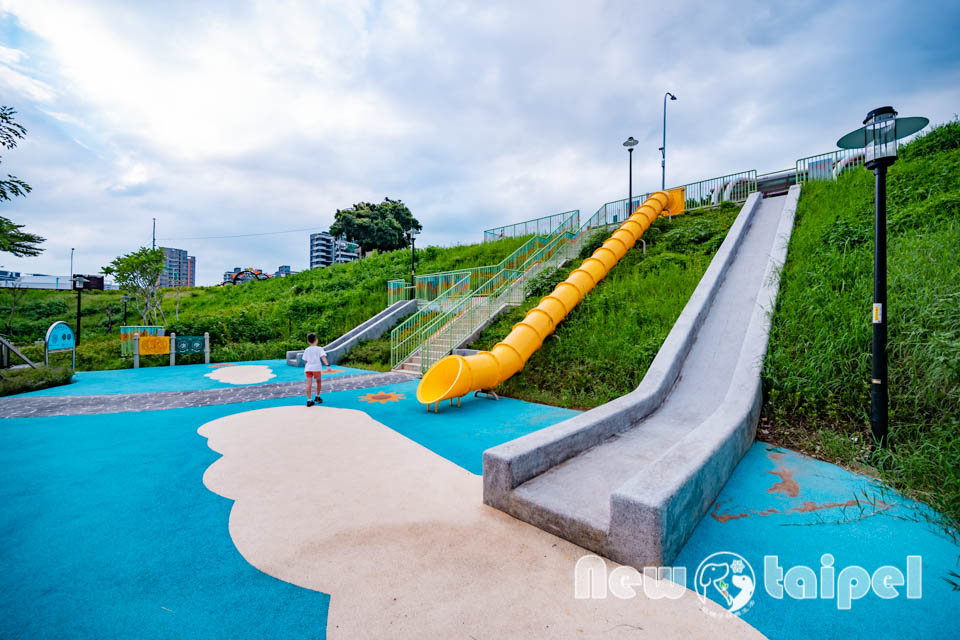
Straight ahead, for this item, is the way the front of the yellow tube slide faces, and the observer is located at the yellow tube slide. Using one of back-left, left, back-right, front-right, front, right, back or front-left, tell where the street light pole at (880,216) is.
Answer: left

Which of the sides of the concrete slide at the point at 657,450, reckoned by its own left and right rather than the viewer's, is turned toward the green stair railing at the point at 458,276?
right

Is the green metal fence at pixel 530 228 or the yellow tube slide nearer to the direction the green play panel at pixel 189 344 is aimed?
the yellow tube slide

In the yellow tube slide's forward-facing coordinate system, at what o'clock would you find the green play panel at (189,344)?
The green play panel is roughly at 2 o'clock from the yellow tube slide.

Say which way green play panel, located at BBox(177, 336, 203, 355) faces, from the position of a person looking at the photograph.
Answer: facing the viewer

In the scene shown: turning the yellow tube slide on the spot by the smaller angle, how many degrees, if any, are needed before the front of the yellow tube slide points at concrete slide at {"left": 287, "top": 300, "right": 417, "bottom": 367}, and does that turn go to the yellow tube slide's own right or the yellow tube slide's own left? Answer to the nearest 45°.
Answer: approximately 90° to the yellow tube slide's own right

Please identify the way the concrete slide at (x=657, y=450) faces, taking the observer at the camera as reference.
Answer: facing the viewer and to the left of the viewer

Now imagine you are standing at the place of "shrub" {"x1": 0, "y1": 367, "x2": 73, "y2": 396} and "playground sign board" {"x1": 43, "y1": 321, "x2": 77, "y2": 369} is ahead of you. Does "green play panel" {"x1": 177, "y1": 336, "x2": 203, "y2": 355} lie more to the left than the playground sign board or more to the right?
right

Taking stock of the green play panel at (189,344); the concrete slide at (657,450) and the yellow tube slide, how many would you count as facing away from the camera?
0

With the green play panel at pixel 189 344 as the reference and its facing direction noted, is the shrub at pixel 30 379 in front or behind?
in front

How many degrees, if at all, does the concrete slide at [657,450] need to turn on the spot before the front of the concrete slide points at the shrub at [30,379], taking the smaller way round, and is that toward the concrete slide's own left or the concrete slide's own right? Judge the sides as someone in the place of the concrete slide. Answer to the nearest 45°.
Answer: approximately 45° to the concrete slide's own right

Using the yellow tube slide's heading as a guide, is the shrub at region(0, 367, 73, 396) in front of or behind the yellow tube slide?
in front

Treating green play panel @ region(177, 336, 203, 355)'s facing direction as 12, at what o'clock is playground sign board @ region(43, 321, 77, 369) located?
The playground sign board is roughly at 2 o'clock from the green play panel.
